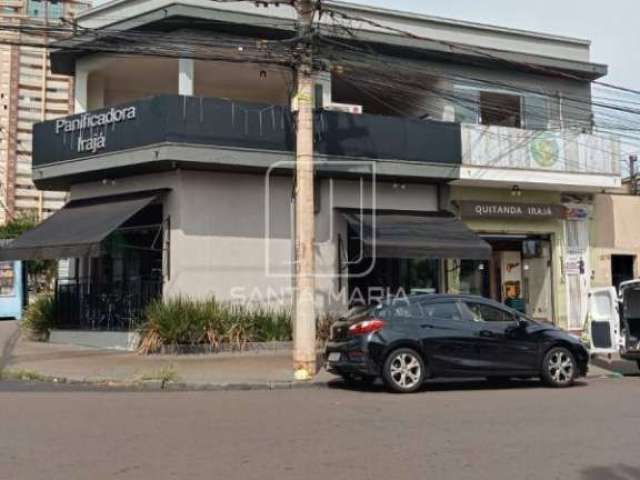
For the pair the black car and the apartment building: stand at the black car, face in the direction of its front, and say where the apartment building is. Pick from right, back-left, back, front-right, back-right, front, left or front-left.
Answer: left

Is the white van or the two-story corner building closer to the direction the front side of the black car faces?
the white van

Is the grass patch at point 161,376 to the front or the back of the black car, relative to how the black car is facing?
to the back

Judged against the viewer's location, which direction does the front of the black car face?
facing away from the viewer and to the right of the viewer

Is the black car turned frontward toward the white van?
yes

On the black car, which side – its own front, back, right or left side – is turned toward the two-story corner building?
left

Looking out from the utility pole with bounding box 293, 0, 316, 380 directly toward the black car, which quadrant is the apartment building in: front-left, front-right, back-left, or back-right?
back-left

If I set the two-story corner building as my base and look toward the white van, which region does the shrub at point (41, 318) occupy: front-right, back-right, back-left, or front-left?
back-right

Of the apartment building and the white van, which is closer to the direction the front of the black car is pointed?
the white van

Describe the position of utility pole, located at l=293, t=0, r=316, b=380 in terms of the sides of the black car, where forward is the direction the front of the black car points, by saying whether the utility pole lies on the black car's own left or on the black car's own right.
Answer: on the black car's own left

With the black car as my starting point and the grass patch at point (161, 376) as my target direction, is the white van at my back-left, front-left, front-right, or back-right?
back-right

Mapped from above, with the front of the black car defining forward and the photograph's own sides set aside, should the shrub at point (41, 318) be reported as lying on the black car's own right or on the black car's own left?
on the black car's own left
